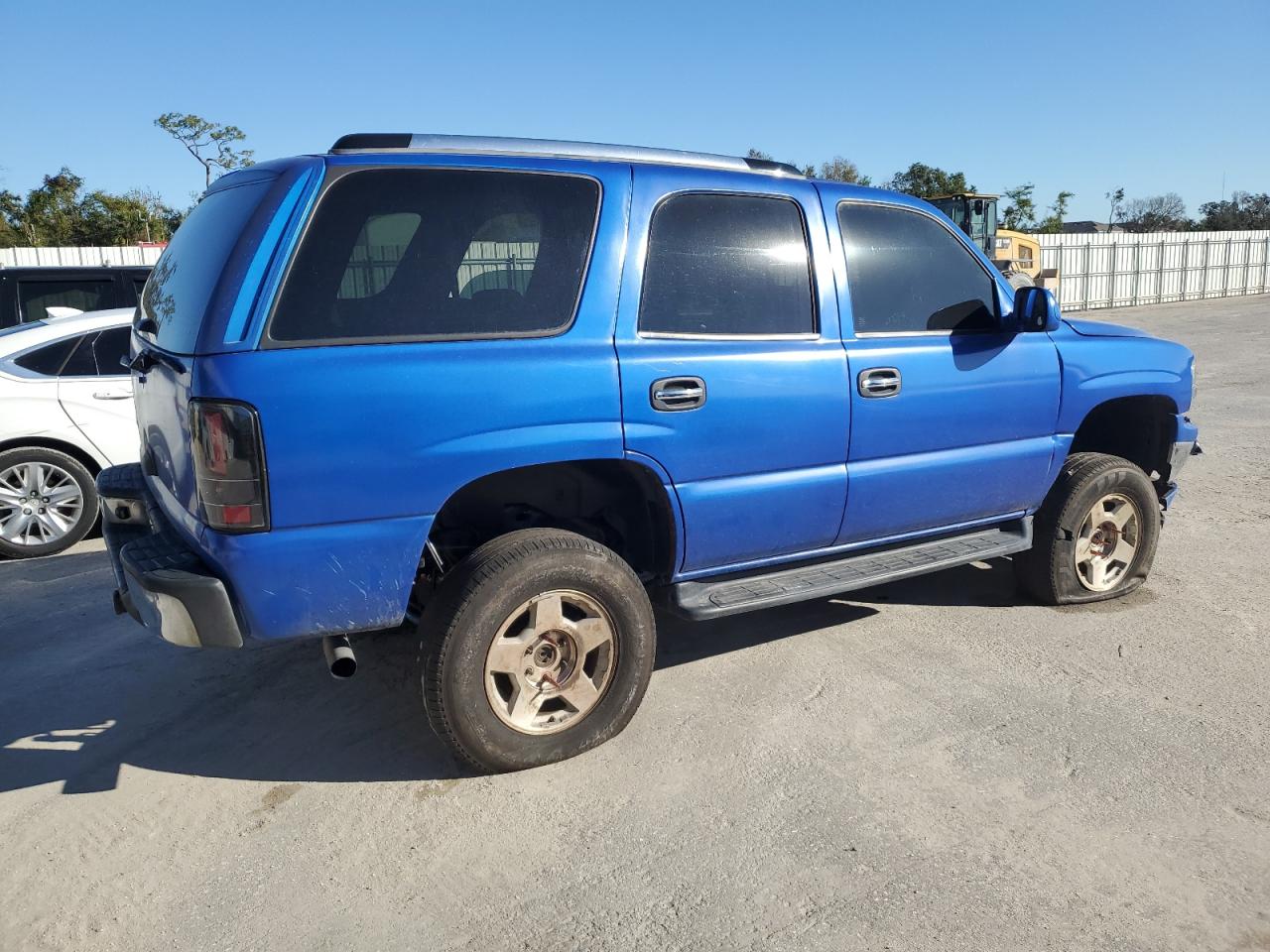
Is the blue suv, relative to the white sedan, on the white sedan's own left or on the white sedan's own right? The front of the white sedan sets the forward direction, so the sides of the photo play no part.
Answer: on the white sedan's own right

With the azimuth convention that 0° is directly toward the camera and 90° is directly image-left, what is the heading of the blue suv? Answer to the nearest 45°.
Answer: approximately 225°

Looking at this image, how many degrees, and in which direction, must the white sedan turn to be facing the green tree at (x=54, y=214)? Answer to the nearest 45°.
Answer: approximately 90° to its left

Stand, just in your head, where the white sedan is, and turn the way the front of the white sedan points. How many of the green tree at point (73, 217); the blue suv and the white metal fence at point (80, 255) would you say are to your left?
2

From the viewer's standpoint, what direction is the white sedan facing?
to the viewer's right

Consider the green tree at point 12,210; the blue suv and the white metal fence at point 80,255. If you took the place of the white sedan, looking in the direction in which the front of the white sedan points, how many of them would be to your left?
2

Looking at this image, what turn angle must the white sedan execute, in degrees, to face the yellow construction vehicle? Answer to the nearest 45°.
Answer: approximately 45° to its left

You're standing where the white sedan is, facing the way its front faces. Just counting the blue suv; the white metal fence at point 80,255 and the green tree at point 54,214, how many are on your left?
2
